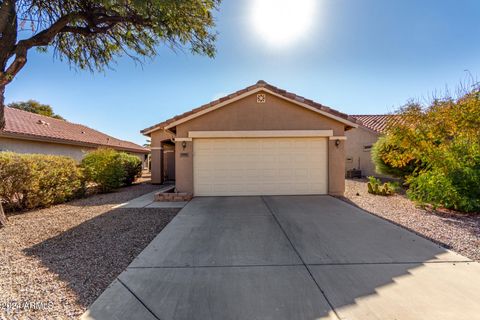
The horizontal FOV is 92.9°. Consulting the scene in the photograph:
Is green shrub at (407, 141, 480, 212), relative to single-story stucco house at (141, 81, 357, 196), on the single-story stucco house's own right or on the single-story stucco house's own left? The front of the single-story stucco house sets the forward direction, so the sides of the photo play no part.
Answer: on the single-story stucco house's own left

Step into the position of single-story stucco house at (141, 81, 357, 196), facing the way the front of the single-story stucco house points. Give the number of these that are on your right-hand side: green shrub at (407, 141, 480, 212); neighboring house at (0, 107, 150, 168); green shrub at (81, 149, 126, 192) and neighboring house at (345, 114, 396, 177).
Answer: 2

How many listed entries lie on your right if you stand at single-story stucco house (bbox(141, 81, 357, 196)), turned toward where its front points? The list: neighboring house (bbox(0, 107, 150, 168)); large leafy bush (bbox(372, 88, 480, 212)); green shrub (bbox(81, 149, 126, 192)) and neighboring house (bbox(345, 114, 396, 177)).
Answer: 2

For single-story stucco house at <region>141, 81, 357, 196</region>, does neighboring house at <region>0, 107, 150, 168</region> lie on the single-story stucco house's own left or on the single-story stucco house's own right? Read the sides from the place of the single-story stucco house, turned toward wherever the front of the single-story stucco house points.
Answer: on the single-story stucco house's own right

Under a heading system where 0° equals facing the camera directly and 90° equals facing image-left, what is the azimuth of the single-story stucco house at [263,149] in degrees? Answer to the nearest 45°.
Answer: approximately 0°

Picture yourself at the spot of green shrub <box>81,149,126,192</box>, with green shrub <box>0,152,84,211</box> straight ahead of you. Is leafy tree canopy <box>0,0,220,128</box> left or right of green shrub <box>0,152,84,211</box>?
left

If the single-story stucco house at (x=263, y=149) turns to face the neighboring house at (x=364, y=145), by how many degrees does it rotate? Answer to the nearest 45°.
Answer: approximately 135° to its left

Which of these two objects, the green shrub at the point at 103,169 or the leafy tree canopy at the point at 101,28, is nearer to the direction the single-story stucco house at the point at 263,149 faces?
the leafy tree canopy

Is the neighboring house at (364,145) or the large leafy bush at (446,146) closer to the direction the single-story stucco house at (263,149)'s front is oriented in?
the large leafy bush

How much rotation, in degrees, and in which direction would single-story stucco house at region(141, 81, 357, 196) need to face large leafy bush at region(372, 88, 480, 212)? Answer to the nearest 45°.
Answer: approximately 90° to its left

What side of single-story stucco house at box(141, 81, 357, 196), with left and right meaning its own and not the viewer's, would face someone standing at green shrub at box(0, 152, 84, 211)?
right

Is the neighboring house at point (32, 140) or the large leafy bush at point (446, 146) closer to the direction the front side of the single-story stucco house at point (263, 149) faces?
the large leafy bush

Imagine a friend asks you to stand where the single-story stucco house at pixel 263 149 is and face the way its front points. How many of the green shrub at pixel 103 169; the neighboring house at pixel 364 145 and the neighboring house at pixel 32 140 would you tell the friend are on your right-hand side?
2

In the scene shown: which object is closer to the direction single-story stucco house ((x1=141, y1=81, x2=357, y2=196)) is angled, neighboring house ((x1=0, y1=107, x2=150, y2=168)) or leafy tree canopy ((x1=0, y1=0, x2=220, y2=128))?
the leafy tree canopy

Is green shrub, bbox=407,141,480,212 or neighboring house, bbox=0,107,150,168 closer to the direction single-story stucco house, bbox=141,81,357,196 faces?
the green shrub
